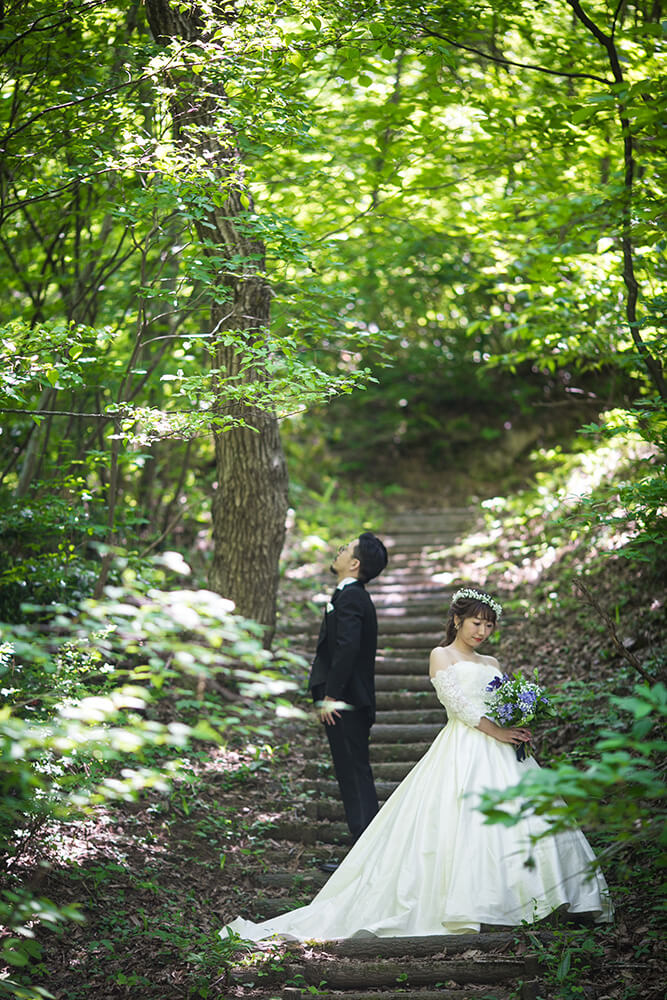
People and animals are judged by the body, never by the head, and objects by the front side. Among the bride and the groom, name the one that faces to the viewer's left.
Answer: the groom

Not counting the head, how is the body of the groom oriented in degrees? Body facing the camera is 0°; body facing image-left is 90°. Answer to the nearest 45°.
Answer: approximately 90°

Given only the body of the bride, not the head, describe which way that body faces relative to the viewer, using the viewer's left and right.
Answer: facing the viewer and to the right of the viewer

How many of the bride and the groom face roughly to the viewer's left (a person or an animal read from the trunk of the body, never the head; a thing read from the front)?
1

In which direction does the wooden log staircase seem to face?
toward the camera

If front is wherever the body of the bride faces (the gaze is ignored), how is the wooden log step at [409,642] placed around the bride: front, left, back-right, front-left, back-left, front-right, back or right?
back-left

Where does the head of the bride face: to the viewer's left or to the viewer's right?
to the viewer's right

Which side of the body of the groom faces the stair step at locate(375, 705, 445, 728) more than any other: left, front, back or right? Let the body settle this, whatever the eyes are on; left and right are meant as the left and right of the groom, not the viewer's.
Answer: right
